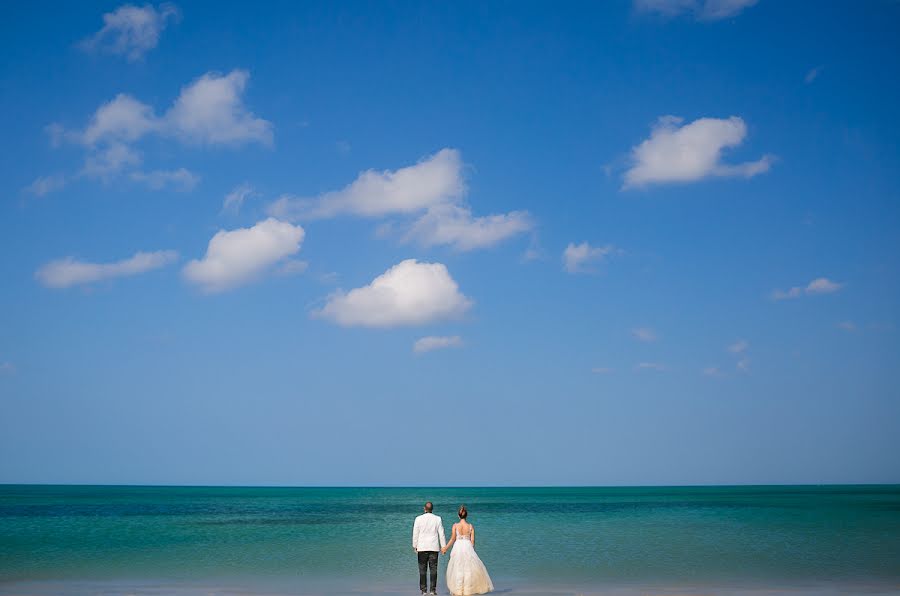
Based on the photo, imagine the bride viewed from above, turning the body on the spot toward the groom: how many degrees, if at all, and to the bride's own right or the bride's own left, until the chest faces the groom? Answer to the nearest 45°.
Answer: approximately 135° to the bride's own left

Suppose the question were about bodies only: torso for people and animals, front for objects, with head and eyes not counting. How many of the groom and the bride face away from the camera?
2

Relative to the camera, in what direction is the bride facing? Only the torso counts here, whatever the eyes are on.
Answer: away from the camera

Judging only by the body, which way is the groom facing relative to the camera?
away from the camera
